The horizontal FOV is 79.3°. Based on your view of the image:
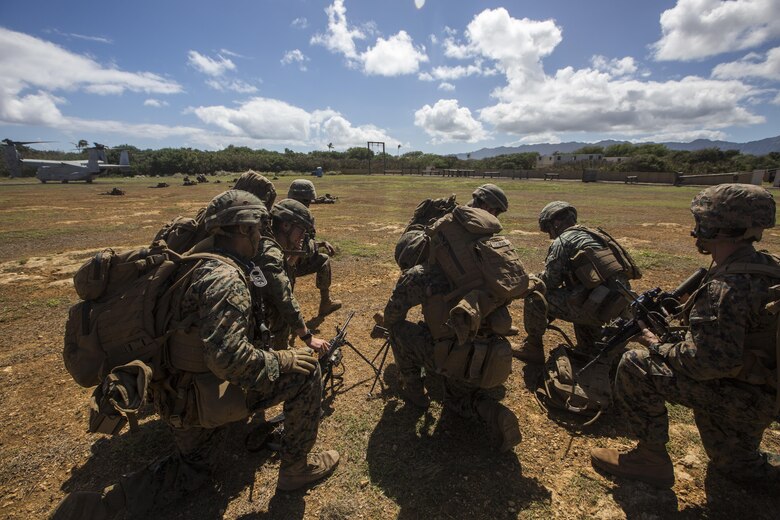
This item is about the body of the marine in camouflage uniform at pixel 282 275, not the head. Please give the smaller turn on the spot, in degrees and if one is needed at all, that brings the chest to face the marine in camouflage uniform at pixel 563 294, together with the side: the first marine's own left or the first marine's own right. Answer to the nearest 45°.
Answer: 0° — they already face them

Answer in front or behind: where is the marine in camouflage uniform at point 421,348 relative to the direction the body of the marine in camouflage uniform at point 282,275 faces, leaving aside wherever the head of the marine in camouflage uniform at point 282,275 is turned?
in front

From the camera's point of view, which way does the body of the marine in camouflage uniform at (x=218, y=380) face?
to the viewer's right

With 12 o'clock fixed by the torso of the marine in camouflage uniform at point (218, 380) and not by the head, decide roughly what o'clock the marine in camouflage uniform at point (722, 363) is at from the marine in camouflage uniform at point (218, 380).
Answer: the marine in camouflage uniform at point (722, 363) is roughly at 1 o'clock from the marine in camouflage uniform at point (218, 380).

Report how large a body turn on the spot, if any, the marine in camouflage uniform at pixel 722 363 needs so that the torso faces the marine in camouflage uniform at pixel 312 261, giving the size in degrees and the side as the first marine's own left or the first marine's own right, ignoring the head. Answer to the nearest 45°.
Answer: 0° — they already face them

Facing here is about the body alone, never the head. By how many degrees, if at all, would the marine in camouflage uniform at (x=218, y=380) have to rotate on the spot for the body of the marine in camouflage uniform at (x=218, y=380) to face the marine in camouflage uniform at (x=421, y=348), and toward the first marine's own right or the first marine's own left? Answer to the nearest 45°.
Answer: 0° — they already face them

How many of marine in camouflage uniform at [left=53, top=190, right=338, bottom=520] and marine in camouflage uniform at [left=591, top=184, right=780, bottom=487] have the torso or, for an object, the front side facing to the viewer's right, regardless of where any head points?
1

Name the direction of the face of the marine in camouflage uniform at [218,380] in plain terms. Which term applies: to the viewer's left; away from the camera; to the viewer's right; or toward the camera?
to the viewer's right

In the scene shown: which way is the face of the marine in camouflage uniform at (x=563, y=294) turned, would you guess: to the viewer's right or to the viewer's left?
to the viewer's left

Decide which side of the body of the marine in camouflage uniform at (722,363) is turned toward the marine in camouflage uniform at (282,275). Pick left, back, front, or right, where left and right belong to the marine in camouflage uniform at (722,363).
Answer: front

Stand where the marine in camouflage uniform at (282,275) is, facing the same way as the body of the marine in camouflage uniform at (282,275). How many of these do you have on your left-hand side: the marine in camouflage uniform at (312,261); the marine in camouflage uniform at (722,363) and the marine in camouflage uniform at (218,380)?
1

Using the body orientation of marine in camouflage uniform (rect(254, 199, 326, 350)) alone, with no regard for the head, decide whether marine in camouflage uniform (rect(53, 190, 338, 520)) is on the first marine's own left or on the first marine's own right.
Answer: on the first marine's own right

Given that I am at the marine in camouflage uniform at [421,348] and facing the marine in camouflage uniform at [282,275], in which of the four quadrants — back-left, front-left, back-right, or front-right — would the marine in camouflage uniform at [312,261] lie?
front-right

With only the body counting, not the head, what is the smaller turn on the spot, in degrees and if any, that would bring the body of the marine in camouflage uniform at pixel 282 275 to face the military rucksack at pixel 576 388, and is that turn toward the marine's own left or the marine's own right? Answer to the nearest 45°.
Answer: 0° — they already face it

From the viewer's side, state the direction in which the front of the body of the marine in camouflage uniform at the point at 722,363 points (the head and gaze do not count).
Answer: to the viewer's left
